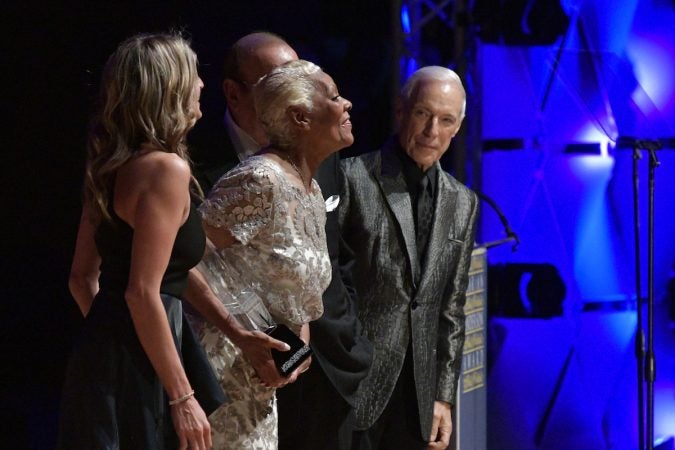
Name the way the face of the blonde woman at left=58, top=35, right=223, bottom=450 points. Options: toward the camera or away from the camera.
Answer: away from the camera

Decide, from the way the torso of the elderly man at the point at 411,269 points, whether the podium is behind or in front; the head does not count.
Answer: behind

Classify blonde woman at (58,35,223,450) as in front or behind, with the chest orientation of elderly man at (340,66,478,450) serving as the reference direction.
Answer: in front

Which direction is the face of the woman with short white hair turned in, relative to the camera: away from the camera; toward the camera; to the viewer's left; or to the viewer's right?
to the viewer's right

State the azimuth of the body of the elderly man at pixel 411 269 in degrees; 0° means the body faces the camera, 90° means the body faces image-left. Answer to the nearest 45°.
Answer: approximately 0°

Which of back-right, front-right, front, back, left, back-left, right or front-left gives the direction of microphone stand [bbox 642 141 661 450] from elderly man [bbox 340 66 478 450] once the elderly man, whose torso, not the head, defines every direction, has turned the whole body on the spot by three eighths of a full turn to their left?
front

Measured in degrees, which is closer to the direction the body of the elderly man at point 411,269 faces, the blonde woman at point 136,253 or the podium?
the blonde woman

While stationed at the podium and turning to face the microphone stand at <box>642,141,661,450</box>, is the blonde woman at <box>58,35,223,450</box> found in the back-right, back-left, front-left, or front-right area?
back-right
